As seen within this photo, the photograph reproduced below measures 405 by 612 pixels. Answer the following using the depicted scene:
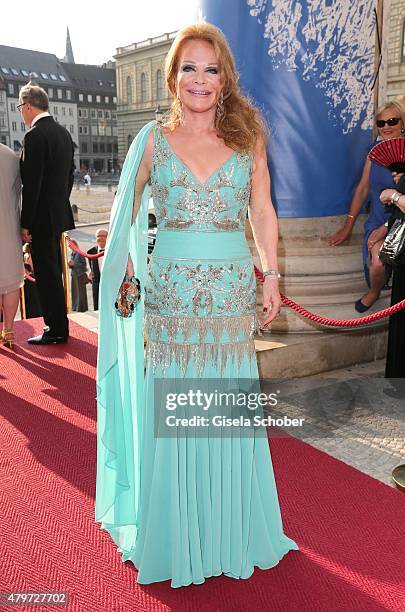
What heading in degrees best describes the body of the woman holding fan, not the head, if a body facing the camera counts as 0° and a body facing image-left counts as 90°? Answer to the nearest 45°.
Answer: approximately 45°

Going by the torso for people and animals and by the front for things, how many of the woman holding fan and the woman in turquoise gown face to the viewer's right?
0

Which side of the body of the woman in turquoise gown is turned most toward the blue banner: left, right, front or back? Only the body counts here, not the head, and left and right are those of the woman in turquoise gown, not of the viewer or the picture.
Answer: back

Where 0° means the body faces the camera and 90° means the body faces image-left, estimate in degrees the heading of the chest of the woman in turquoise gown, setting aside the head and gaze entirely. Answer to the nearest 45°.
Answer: approximately 0°

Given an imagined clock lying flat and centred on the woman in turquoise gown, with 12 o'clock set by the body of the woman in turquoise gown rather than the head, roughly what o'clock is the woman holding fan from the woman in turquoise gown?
The woman holding fan is roughly at 7 o'clock from the woman in turquoise gown.
